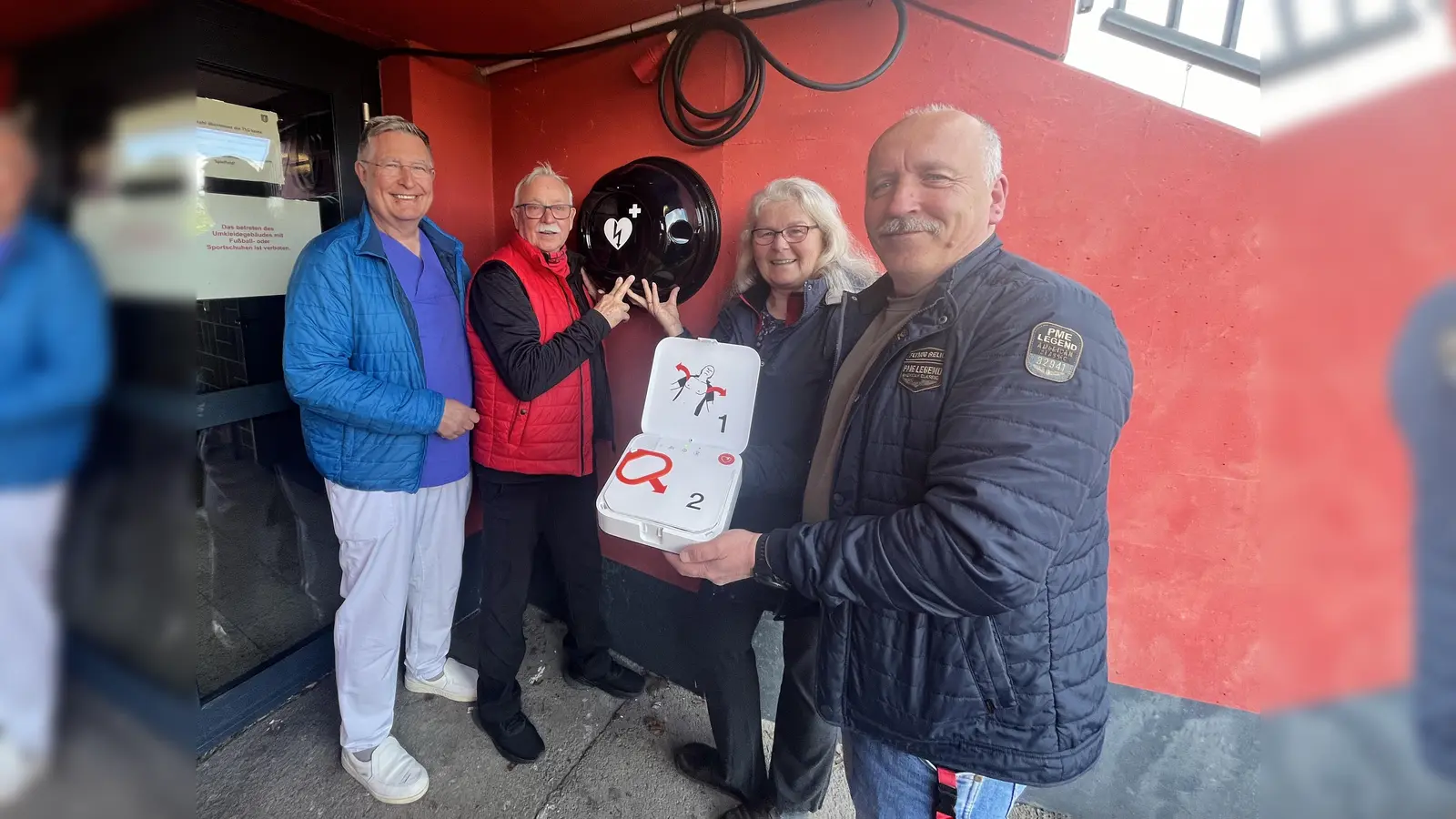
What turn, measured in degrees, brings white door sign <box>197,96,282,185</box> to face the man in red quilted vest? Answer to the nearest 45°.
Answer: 0° — it already faces them

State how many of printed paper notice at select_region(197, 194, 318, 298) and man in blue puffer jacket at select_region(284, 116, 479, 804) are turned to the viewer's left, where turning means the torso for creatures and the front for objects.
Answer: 0

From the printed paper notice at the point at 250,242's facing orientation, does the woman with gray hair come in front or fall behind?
in front

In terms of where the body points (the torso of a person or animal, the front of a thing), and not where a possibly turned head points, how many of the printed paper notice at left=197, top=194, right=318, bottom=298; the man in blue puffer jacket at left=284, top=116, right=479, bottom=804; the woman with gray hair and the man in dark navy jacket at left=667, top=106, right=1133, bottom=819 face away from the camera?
0

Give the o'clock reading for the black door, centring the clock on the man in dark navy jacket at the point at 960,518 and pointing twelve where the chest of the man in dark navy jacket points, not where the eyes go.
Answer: The black door is roughly at 2 o'clock from the man in dark navy jacket.

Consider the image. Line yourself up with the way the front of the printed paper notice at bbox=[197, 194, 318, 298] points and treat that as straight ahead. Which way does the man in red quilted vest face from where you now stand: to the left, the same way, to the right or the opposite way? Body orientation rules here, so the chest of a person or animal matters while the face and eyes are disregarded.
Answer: the same way

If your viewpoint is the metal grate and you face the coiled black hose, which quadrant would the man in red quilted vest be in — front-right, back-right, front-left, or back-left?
front-left

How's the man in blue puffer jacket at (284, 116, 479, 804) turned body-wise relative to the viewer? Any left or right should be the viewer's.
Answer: facing the viewer and to the right of the viewer

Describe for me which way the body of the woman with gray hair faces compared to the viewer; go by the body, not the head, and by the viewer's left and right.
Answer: facing the viewer and to the left of the viewer

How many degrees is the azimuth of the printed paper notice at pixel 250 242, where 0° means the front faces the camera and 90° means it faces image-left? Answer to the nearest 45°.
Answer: approximately 315°

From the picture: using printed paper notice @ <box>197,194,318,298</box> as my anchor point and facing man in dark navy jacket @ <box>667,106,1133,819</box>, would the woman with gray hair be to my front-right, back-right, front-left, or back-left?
front-left

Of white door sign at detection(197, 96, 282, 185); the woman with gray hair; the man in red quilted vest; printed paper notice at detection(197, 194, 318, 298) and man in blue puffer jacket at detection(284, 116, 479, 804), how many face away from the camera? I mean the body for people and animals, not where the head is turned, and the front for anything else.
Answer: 0

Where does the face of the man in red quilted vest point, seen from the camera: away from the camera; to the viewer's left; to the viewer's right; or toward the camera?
toward the camera
